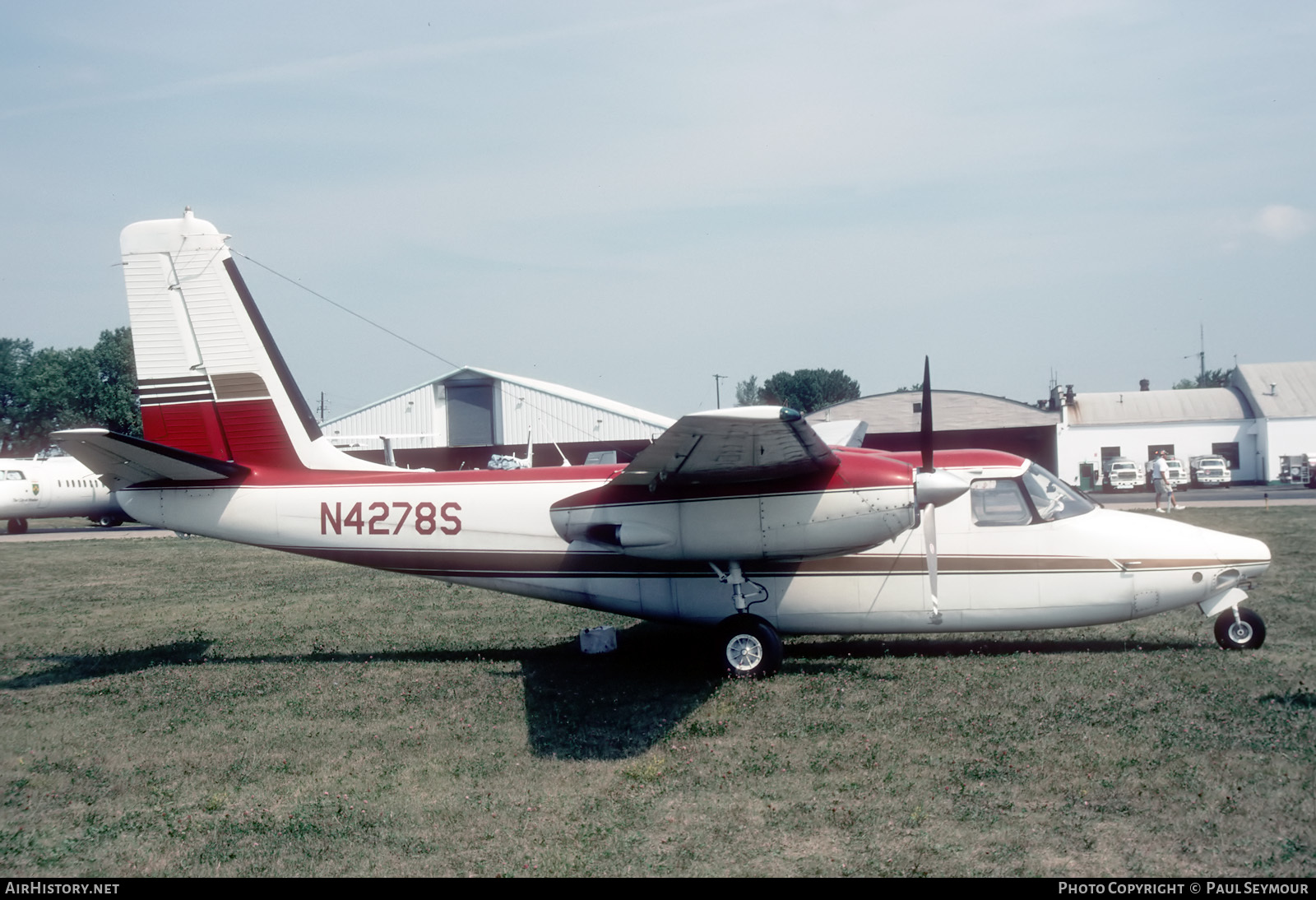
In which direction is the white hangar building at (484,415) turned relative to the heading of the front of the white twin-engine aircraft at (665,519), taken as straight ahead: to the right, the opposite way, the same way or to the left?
to the right

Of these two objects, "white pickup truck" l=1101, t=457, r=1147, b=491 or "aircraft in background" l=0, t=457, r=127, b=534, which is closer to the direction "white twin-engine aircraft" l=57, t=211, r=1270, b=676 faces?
the white pickup truck

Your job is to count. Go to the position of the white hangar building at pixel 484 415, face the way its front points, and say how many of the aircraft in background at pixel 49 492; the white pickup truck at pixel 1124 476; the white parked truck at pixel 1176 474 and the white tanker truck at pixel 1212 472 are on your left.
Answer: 3

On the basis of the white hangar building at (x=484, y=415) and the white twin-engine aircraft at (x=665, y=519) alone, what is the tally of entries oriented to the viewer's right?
1

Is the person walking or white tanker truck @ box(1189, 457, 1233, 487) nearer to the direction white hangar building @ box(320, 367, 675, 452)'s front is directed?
the person walking

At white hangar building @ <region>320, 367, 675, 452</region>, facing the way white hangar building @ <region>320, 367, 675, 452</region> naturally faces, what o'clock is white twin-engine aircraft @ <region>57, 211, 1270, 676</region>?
The white twin-engine aircraft is roughly at 12 o'clock from the white hangar building.

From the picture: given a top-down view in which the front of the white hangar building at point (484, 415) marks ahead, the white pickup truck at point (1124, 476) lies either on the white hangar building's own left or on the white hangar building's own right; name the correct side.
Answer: on the white hangar building's own left

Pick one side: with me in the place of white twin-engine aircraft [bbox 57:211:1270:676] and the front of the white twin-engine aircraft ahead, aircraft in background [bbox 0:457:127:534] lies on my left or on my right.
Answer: on my left

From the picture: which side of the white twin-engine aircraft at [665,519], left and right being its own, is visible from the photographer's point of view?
right

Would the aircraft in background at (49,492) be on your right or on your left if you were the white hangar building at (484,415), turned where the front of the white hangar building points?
on your right
